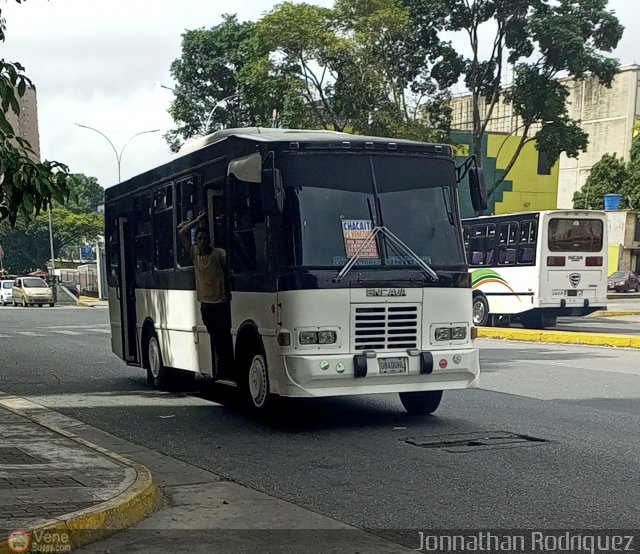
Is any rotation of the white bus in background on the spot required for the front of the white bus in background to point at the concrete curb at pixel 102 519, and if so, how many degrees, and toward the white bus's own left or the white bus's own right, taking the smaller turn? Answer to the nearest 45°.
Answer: approximately 135° to the white bus's own left

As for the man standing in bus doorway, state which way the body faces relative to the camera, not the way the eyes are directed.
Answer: toward the camera

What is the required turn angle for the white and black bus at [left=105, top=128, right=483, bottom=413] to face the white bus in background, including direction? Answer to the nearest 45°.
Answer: approximately 90° to its left

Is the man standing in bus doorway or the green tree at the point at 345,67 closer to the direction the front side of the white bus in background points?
the green tree

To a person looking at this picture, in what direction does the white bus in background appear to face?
facing away from the viewer and to the left of the viewer

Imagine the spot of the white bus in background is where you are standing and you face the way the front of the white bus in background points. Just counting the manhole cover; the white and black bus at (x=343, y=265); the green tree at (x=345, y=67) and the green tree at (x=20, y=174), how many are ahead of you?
1

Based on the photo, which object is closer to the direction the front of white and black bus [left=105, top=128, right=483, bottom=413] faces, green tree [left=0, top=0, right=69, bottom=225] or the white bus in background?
the green tree

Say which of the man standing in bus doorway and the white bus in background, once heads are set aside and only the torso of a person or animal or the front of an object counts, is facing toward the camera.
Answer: the man standing in bus doorway

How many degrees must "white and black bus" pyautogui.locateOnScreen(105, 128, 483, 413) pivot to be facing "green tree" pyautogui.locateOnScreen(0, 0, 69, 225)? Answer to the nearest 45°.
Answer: approximately 90° to its right

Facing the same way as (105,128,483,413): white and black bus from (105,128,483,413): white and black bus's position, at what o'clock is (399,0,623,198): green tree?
The green tree is roughly at 8 o'clock from the white and black bus.

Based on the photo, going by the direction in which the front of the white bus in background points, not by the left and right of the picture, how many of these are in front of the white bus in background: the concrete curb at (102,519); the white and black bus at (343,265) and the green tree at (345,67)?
1

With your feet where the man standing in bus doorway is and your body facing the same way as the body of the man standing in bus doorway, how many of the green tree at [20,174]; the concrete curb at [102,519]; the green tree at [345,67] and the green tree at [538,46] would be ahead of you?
2

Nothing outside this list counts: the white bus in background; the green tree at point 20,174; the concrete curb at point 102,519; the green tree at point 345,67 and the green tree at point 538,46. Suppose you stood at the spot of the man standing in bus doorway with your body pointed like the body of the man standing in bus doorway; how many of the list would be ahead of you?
2

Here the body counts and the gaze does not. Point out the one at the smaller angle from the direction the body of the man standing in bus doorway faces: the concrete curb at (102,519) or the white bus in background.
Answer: the concrete curb

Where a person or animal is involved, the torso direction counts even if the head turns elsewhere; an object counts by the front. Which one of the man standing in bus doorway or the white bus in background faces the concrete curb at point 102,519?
the man standing in bus doorway

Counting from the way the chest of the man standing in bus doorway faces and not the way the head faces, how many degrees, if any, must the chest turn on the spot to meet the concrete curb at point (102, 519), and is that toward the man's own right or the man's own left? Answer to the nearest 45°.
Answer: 0° — they already face it

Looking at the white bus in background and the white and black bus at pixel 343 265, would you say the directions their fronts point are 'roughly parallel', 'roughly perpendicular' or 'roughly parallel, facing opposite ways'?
roughly parallel, facing opposite ways

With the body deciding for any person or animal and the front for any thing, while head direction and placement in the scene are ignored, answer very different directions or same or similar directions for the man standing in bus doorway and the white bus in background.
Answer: very different directions

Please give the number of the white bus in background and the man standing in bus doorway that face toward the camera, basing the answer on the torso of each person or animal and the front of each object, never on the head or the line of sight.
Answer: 1
